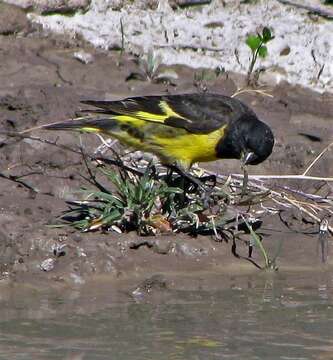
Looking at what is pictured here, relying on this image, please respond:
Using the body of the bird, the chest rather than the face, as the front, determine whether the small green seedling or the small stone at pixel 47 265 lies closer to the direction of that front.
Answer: the small green seedling

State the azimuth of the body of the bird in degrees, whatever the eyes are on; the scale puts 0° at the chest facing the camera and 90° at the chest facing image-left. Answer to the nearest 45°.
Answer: approximately 270°

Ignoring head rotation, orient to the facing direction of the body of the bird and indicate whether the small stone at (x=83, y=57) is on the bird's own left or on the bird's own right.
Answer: on the bird's own left

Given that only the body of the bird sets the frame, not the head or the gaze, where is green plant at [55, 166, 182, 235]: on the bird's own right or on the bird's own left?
on the bird's own right

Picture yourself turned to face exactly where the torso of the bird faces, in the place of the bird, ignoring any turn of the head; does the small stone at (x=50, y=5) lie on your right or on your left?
on your left

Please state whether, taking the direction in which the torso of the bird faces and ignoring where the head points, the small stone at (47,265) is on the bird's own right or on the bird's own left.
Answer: on the bird's own right
